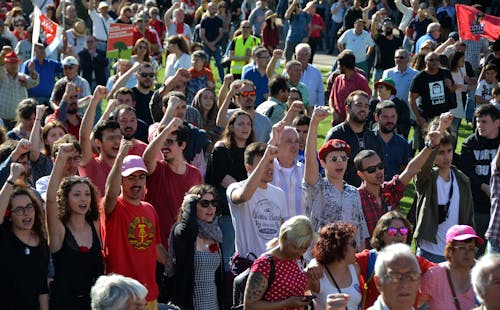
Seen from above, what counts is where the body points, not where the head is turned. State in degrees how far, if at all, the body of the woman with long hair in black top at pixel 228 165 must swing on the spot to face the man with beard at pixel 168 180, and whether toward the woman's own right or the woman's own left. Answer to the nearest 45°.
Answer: approximately 90° to the woman's own right

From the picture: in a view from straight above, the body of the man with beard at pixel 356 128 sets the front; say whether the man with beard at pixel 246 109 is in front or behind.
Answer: behind

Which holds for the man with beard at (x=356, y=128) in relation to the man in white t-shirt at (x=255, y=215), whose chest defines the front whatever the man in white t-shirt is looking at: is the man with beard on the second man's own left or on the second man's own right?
on the second man's own left

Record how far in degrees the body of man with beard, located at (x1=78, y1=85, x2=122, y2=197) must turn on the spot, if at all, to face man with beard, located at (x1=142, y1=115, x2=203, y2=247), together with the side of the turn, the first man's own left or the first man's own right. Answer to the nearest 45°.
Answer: approximately 45° to the first man's own left

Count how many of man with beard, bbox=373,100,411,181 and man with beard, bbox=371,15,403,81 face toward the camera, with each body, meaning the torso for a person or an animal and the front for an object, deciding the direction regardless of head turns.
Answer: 2

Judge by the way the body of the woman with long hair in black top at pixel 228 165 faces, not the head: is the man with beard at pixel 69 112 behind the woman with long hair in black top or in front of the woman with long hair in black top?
behind

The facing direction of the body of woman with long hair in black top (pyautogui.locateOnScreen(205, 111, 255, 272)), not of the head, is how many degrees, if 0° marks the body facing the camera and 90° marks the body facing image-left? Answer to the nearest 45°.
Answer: approximately 315°
